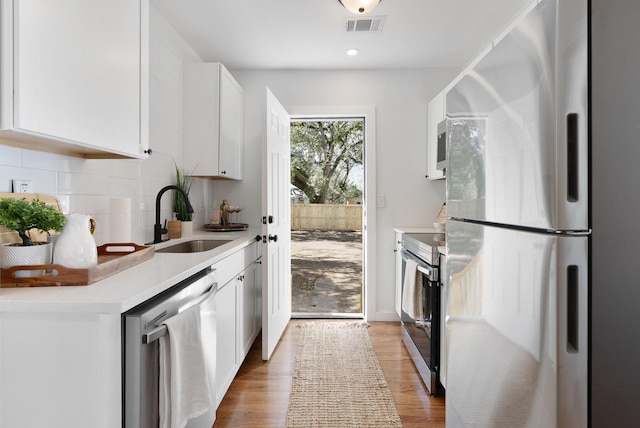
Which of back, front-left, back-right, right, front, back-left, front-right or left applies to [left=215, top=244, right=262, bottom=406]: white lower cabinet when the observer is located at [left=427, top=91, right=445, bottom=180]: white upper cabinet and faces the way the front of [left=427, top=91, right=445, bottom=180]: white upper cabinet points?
front-left

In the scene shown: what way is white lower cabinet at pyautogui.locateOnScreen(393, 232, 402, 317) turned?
to the viewer's left

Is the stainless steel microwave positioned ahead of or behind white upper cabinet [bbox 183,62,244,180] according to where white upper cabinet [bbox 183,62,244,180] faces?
ahead

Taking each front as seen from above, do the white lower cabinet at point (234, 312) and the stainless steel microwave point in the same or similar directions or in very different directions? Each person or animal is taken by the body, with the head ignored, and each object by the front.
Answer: very different directions

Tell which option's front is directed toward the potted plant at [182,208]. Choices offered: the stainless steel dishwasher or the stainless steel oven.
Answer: the stainless steel oven

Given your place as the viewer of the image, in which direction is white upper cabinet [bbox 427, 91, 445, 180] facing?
facing to the left of the viewer

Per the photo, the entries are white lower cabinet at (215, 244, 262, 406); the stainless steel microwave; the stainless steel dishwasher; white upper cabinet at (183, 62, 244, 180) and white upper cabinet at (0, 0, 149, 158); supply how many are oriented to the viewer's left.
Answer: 1

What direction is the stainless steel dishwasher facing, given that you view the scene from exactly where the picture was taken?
facing the viewer and to the right of the viewer

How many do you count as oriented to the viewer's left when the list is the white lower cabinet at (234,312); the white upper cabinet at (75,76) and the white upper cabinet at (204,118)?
0

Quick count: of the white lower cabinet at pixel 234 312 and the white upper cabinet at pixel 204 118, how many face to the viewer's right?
2

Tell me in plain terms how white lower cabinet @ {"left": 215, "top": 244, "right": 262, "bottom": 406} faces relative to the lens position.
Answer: facing to the right of the viewer

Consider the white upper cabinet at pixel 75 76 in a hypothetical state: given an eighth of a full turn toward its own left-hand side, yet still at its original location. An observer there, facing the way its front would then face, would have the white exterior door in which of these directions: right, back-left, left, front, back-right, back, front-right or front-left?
front-left

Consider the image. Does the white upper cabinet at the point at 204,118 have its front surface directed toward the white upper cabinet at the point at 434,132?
yes

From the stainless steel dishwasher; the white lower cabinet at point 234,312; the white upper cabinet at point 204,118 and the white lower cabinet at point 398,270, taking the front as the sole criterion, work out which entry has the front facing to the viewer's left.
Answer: the white lower cabinet at point 398,270

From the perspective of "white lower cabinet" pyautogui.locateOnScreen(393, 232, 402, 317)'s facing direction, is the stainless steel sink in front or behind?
in front

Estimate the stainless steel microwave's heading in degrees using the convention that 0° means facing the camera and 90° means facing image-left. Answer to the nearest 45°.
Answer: approximately 90°
